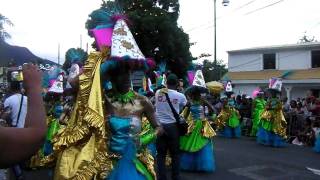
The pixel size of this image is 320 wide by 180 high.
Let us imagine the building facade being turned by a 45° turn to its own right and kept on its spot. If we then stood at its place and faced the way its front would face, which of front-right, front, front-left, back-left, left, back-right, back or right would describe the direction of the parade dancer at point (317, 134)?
left

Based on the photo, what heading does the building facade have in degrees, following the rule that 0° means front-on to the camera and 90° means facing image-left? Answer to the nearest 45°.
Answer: approximately 45°

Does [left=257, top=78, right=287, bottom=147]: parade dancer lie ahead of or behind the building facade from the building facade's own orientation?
ahead

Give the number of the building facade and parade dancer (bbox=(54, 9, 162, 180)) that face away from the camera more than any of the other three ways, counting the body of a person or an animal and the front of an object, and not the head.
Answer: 0

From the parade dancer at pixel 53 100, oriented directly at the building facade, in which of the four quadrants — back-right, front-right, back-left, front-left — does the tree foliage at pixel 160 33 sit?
front-left

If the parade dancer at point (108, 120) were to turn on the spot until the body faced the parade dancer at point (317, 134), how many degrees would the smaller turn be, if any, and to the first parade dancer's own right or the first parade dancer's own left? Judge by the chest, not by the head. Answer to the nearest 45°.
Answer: approximately 90° to the first parade dancer's own left

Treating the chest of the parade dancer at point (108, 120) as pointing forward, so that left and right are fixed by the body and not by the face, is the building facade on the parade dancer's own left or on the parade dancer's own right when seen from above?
on the parade dancer's own left

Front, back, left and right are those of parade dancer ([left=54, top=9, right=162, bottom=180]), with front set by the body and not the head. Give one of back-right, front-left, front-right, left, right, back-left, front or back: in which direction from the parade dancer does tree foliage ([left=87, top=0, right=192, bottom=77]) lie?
back-left

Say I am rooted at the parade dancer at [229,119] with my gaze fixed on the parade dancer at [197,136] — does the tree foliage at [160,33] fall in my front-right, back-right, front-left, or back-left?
back-right

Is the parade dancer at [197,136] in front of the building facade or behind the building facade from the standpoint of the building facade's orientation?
in front

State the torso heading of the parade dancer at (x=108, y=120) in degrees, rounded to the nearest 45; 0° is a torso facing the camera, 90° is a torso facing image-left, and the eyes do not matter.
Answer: approximately 315°
